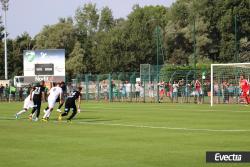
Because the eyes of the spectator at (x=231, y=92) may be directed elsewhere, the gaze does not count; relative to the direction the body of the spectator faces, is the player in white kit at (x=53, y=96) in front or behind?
in front

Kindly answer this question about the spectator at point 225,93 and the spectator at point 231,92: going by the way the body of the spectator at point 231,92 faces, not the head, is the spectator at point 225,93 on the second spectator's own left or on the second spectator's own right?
on the second spectator's own right

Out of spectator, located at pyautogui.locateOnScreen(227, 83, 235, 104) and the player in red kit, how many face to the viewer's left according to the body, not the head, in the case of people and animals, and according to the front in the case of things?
1

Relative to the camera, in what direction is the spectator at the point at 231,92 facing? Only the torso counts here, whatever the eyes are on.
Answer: toward the camera

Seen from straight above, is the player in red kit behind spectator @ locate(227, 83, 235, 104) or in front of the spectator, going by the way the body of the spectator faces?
in front

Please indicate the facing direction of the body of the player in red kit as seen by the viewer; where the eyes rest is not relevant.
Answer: to the viewer's left
